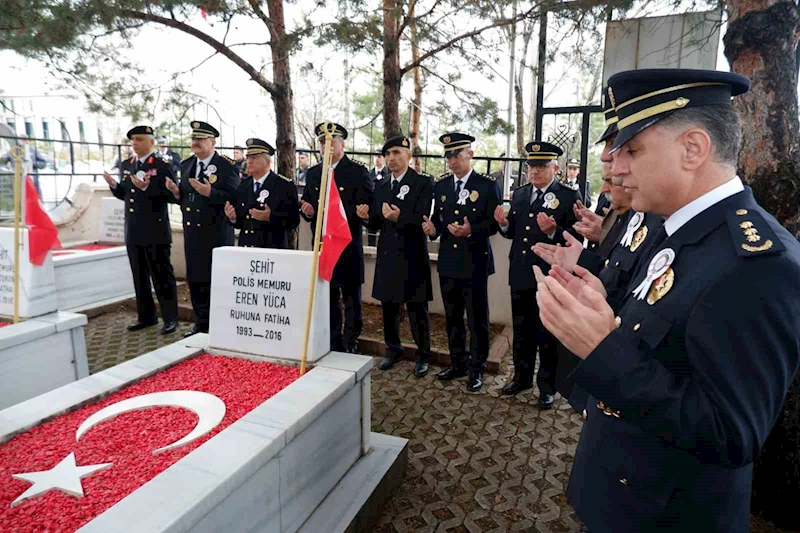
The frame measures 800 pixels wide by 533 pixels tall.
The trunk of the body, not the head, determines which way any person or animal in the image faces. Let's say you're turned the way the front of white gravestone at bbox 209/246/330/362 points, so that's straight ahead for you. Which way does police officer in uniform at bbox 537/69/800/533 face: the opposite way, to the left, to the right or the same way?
to the right

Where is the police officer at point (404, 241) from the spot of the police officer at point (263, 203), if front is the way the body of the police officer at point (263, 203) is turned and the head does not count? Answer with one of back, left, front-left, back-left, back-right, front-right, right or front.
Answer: left

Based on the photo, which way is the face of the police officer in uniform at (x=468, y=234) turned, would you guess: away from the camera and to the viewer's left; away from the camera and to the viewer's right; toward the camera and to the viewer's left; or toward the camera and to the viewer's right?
toward the camera and to the viewer's left

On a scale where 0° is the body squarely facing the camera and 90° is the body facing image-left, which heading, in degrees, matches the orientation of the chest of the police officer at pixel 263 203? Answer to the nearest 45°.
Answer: approximately 45°

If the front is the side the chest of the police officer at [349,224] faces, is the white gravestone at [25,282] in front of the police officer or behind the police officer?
in front

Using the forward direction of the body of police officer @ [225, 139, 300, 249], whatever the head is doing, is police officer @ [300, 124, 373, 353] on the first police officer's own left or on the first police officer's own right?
on the first police officer's own left

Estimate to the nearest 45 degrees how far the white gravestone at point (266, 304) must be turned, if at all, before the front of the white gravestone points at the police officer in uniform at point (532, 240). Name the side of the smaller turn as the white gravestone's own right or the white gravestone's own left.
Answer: approximately 135° to the white gravestone's own left

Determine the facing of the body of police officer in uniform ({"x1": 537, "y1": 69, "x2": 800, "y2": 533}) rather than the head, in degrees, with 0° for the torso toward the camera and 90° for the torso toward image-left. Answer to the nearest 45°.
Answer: approximately 90°

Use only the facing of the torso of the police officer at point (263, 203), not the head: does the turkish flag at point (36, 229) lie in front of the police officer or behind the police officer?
in front

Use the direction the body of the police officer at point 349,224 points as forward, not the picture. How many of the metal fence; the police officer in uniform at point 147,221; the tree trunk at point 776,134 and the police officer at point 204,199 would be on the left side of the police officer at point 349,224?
1

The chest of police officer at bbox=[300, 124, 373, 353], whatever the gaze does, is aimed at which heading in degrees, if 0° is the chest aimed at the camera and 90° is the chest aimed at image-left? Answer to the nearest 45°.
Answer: approximately 45°

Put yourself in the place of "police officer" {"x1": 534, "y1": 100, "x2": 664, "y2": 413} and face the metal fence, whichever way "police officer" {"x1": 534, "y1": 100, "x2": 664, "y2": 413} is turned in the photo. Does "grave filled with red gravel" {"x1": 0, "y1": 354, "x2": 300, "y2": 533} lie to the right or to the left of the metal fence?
left
